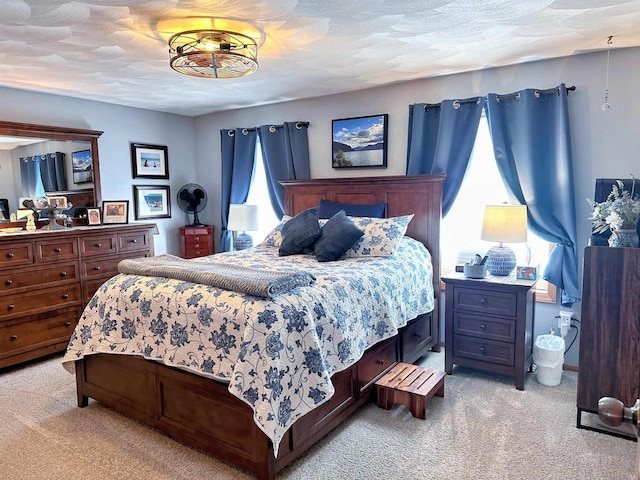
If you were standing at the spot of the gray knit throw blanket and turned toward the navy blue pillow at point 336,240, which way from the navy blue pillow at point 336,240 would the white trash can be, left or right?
right

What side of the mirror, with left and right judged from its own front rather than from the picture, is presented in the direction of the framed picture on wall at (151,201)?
left

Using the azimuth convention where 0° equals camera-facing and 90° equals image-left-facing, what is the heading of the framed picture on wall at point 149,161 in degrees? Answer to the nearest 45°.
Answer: approximately 315°

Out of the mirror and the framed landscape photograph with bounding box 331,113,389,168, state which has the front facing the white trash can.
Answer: the mirror

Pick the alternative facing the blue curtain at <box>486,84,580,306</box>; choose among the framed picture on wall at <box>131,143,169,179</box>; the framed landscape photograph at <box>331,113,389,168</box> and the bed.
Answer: the framed picture on wall

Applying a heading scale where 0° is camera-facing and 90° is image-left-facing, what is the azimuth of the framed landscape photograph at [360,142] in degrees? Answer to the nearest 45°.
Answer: approximately 45°

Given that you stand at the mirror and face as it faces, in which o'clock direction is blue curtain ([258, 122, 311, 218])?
The blue curtain is roughly at 11 o'clock from the mirror.

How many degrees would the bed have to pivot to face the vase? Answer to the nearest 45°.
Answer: approximately 135° to its left

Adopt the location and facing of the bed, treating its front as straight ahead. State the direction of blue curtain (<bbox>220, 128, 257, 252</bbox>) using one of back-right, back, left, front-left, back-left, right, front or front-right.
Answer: back-right

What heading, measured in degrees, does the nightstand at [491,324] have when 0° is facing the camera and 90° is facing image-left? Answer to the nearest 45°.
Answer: approximately 45°
